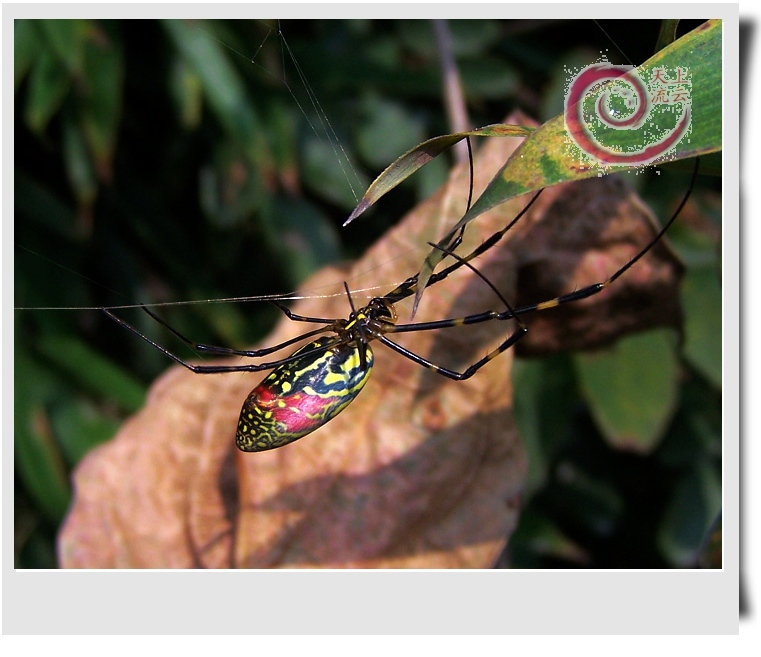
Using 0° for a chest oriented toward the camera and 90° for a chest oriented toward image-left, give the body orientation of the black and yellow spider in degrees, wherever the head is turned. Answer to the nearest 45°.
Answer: approximately 270°

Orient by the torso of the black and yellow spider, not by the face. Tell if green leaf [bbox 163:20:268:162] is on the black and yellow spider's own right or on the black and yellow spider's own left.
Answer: on the black and yellow spider's own left
